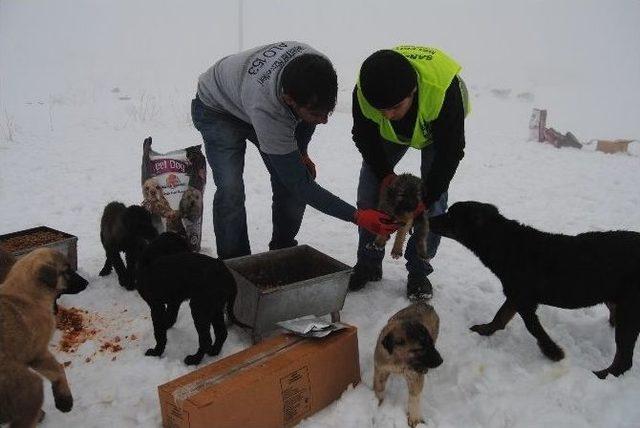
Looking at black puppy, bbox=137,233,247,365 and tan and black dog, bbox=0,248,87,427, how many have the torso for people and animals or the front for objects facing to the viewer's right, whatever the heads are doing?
1

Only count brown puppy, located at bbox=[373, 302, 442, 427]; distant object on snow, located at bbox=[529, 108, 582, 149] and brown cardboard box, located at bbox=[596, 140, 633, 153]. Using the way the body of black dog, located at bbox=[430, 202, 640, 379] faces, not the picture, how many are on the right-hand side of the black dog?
2

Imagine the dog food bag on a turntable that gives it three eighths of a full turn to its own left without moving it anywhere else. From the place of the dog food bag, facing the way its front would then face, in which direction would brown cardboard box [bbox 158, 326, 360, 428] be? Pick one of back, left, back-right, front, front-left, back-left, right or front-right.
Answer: back-right

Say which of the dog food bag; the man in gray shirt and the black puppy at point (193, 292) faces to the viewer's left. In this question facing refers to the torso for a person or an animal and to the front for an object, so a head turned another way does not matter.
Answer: the black puppy

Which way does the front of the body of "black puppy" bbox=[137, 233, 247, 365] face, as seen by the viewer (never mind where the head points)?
to the viewer's left

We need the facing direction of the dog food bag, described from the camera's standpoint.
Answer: facing the viewer

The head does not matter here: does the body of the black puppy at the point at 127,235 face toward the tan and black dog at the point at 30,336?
no

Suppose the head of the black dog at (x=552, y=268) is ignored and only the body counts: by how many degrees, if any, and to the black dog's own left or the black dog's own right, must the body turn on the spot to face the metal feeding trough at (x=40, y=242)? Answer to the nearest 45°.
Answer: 0° — it already faces it

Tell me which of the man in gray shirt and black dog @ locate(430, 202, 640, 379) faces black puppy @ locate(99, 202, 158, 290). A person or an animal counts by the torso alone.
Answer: the black dog

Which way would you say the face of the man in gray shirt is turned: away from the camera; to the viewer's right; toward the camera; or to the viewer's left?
to the viewer's right

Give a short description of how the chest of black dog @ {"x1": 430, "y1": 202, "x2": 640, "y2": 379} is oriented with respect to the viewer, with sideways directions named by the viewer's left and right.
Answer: facing to the left of the viewer

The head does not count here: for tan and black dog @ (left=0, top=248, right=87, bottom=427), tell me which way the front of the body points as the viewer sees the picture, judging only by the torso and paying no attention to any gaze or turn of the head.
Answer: to the viewer's right
